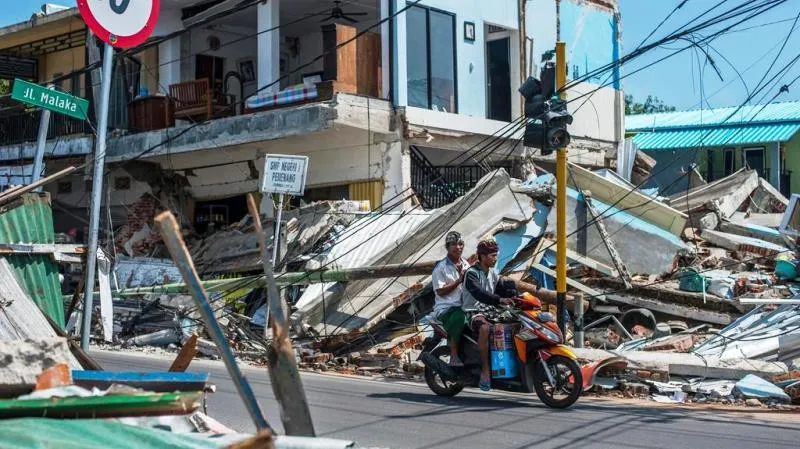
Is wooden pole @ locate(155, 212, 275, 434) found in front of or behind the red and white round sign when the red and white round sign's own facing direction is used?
in front

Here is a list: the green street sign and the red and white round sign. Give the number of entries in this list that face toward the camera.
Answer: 2

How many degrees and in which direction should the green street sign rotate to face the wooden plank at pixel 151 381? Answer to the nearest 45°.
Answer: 0° — it already faces it

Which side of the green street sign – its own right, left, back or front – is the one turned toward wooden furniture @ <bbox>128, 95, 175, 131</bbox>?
back

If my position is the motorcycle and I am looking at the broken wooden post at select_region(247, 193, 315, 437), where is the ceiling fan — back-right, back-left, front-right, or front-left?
back-right

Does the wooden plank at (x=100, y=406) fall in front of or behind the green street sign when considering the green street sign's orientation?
in front

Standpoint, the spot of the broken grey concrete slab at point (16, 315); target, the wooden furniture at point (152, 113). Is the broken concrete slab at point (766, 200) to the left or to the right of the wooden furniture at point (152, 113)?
right

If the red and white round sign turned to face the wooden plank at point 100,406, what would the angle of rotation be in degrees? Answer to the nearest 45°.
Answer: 0° — it already faces it

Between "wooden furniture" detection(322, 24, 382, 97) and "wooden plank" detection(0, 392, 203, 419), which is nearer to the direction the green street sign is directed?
the wooden plank

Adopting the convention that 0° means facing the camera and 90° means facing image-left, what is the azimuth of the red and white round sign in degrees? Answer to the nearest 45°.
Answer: approximately 0°

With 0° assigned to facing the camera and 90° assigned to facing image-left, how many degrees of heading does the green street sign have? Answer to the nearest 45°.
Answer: approximately 0°

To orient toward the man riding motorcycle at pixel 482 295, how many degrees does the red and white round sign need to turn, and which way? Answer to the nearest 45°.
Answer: approximately 90° to its left

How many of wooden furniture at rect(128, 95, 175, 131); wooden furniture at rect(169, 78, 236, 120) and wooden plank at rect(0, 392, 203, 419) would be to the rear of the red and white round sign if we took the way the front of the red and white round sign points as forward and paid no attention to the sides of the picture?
2
